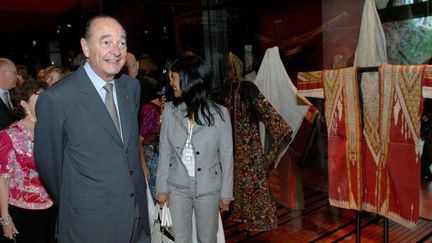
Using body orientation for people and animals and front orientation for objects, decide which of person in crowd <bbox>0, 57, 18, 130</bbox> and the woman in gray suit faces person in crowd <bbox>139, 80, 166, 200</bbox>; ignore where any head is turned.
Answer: person in crowd <bbox>0, 57, 18, 130</bbox>

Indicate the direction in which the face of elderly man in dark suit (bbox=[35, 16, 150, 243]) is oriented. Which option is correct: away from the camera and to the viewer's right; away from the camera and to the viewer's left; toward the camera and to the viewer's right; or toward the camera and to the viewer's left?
toward the camera and to the viewer's right

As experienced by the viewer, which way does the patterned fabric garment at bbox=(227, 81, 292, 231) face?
facing the viewer and to the left of the viewer

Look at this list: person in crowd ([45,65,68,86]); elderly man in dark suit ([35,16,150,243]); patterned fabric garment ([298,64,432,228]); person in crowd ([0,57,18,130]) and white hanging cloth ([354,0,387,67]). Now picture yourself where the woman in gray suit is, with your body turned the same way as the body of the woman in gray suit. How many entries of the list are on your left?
2

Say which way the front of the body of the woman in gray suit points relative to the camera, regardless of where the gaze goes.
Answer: toward the camera

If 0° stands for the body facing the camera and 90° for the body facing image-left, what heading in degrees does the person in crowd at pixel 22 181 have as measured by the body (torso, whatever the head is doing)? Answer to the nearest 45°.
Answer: approximately 315°

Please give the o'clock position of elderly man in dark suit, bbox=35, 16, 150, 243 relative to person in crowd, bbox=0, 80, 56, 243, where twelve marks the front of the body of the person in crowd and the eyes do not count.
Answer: The elderly man in dark suit is roughly at 1 o'clock from the person in crowd.

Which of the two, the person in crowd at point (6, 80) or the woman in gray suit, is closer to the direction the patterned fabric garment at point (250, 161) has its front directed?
the woman in gray suit

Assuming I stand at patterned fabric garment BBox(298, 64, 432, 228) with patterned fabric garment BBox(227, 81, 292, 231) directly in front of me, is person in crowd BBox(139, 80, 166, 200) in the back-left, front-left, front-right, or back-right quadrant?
front-left

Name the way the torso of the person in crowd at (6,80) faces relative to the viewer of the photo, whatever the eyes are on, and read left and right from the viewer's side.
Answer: facing the viewer and to the right of the viewer
